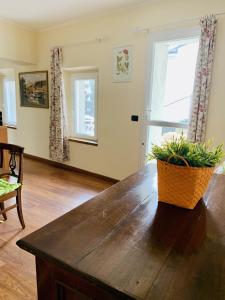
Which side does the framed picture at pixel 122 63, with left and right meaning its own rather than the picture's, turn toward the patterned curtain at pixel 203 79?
left

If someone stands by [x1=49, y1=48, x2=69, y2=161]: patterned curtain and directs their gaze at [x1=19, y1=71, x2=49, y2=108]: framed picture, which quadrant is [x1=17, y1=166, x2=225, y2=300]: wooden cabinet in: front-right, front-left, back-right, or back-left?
back-left

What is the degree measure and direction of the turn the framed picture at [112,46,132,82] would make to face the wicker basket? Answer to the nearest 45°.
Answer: approximately 45° to its left

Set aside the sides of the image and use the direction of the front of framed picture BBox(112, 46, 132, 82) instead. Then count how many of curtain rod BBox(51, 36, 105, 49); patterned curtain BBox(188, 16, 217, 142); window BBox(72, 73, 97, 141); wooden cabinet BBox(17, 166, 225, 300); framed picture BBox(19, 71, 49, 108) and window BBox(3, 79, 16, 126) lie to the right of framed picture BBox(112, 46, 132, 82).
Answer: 4

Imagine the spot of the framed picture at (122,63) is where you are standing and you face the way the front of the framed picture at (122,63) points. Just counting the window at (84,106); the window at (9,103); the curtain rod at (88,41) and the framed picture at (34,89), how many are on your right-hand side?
4

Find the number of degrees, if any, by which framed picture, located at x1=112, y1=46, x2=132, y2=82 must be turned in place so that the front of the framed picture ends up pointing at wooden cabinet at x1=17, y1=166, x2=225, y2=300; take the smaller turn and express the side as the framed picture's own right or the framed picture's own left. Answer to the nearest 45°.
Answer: approximately 45° to the framed picture's own left

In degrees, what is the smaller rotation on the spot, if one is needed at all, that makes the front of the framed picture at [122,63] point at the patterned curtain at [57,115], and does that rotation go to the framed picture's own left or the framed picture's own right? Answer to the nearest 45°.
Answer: approximately 90° to the framed picture's own right

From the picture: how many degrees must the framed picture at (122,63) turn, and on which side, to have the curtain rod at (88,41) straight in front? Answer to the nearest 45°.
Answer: approximately 90° to its right

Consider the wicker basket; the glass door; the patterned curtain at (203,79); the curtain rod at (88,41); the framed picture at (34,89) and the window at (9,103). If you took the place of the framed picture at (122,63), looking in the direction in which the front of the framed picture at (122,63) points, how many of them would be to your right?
3

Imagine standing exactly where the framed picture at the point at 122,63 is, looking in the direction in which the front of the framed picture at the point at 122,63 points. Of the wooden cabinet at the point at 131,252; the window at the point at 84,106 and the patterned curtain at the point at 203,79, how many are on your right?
1

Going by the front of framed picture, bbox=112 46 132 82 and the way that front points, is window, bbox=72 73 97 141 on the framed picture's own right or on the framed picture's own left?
on the framed picture's own right

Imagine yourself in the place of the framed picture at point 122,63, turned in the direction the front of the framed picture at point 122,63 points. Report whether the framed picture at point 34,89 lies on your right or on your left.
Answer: on your right

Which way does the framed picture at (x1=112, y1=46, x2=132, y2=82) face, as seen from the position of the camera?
facing the viewer and to the left of the viewer

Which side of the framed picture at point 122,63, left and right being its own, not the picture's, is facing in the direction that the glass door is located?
left
